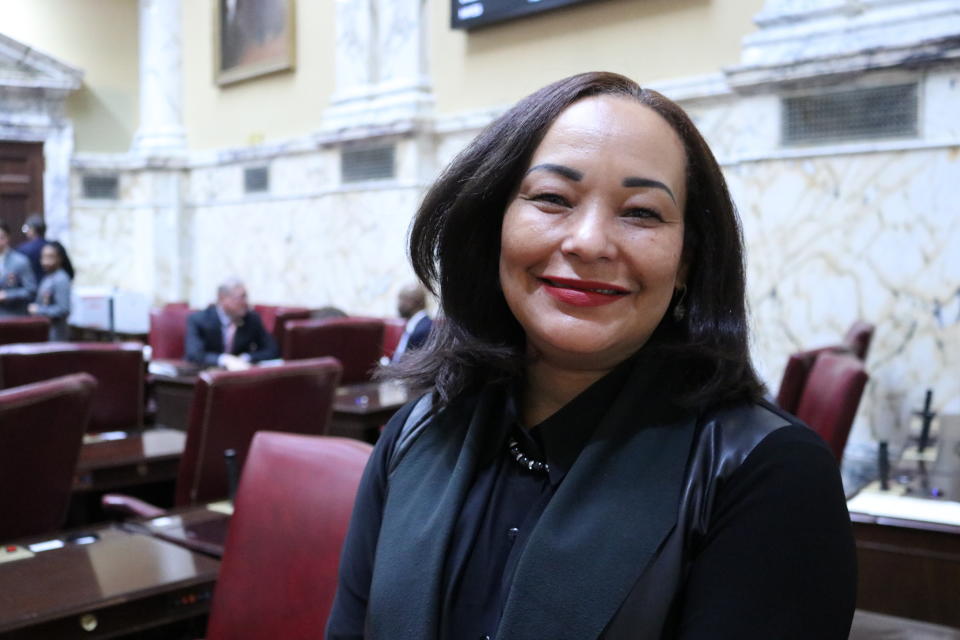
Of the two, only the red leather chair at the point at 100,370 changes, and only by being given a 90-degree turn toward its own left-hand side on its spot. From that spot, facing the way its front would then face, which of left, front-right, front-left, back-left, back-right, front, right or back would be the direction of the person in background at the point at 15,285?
right

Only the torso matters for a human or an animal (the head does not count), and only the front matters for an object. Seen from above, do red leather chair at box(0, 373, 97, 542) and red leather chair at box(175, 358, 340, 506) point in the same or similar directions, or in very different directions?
same or similar directions

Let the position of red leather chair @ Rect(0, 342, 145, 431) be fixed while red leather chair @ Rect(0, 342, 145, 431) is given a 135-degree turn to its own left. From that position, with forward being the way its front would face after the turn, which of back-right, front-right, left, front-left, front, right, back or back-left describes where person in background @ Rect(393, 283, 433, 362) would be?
back

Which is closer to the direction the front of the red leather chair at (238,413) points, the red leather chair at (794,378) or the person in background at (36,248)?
the person in background

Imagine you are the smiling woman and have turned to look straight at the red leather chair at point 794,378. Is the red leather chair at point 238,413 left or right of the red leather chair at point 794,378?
left

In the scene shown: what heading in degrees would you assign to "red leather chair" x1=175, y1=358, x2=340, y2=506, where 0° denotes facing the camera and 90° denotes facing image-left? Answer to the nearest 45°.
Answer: approximately 135°

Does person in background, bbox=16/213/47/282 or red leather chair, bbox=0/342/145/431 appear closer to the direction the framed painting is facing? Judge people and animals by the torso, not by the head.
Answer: the red leather chair

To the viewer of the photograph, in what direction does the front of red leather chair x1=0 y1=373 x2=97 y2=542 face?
facing away from the viewer and to the left of the viewer

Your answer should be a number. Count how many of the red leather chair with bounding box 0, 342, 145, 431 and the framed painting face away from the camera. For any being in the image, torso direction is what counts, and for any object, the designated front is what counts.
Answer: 1

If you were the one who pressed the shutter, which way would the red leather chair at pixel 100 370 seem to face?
facing away from the viewer

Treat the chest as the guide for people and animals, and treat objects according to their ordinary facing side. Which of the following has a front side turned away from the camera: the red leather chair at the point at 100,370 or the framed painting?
the red leather chair

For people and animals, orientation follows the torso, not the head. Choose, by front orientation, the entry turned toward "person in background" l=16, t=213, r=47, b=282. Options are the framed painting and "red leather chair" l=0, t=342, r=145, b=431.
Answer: the red leather chair

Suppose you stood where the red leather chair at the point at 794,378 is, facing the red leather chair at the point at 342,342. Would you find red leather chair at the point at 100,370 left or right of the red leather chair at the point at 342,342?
left

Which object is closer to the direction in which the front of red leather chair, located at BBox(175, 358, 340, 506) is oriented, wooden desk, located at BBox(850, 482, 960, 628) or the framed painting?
the framed painting

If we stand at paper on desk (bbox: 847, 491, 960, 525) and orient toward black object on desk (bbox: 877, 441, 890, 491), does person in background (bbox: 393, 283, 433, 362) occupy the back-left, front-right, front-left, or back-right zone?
front-left

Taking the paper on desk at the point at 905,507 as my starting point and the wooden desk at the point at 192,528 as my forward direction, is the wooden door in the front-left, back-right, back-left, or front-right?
front-right

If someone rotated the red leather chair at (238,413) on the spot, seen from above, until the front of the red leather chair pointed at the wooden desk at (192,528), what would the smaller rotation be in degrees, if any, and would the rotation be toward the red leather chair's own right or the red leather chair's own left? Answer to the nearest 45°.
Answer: approximately 135° to the red leather chair's own left
